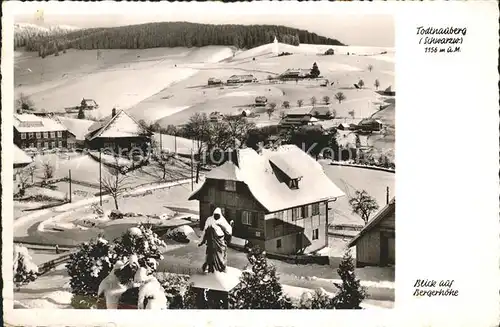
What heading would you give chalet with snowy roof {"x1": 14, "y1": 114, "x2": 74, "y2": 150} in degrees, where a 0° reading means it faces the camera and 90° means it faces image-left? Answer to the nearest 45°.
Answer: approximately 0°
